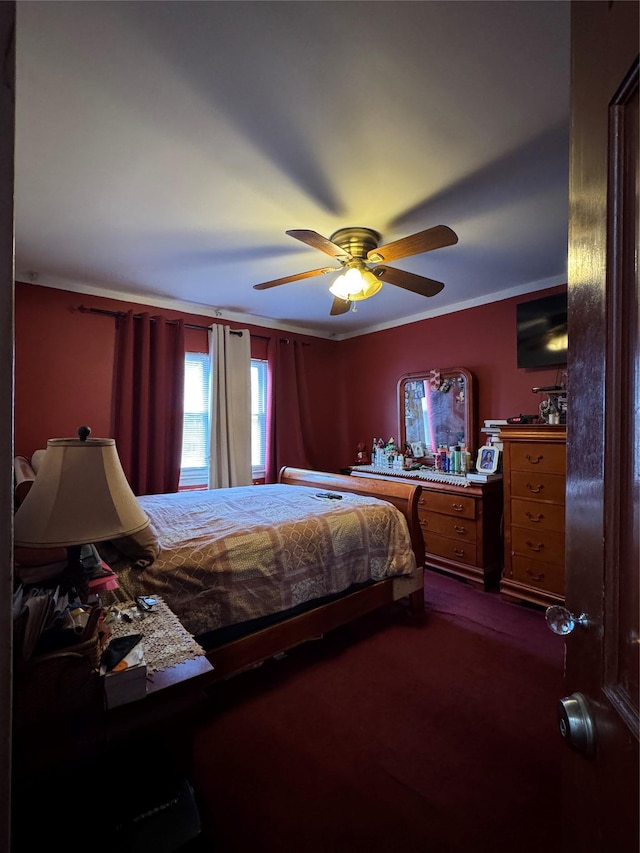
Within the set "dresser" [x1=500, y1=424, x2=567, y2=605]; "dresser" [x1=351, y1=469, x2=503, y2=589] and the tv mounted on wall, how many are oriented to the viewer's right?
0

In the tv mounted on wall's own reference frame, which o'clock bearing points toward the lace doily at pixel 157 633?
The lace doily is roughly at 11 o'clock from the tv mounted on wall.

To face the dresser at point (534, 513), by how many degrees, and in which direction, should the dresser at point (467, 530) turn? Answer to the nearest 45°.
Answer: approximately 90° to its left

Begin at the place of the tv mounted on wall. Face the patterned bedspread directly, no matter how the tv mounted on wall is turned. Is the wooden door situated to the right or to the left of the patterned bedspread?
left

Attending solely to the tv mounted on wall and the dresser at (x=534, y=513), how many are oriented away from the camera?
0

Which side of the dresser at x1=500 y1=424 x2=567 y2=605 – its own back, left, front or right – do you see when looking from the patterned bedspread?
front

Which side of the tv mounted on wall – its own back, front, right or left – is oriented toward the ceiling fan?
front

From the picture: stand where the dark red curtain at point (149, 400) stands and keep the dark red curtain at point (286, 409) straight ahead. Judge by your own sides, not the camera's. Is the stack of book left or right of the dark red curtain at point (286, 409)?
right

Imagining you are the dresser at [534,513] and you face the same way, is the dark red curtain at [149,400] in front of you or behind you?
in front

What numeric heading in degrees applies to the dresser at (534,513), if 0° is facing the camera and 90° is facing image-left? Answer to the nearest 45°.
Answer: approximately 45°

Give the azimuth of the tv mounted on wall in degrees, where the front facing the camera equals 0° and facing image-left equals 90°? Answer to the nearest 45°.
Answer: approximately 45°

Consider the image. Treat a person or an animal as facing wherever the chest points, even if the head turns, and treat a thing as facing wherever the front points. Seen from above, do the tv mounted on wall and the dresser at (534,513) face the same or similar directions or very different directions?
same or similar directions

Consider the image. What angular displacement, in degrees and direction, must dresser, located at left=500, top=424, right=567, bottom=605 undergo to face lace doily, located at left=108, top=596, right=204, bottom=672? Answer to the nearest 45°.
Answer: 0° — it already faces it
